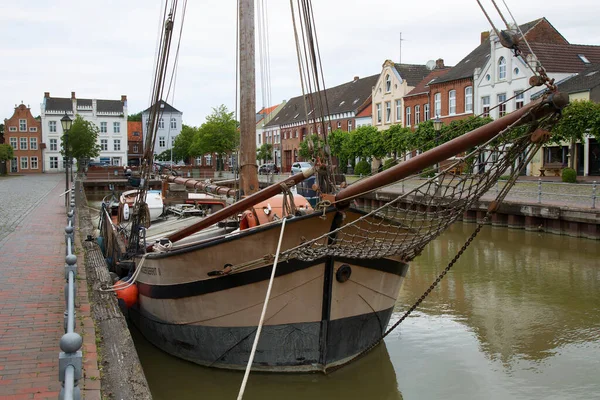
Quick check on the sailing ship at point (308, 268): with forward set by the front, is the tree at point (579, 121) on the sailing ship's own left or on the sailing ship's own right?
on the sailing ship's own left

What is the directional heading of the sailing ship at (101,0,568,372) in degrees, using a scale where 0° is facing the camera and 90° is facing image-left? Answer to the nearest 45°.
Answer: approximately 315°
